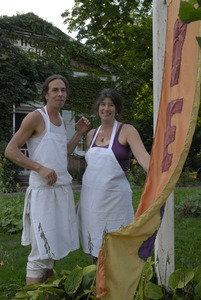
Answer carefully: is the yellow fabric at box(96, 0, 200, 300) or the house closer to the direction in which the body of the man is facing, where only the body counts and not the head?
the yellow fabric

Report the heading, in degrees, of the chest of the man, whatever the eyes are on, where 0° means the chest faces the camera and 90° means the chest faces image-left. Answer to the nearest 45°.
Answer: approximately 315°

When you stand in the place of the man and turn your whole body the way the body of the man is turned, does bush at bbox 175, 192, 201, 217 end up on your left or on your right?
on your left

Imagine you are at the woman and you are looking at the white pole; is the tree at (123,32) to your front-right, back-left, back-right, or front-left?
back-left

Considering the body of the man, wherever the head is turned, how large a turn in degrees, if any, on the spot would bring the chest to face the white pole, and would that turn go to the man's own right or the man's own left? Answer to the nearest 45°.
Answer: approximately 45° to the man's own left

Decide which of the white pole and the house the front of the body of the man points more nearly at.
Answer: the white pole
